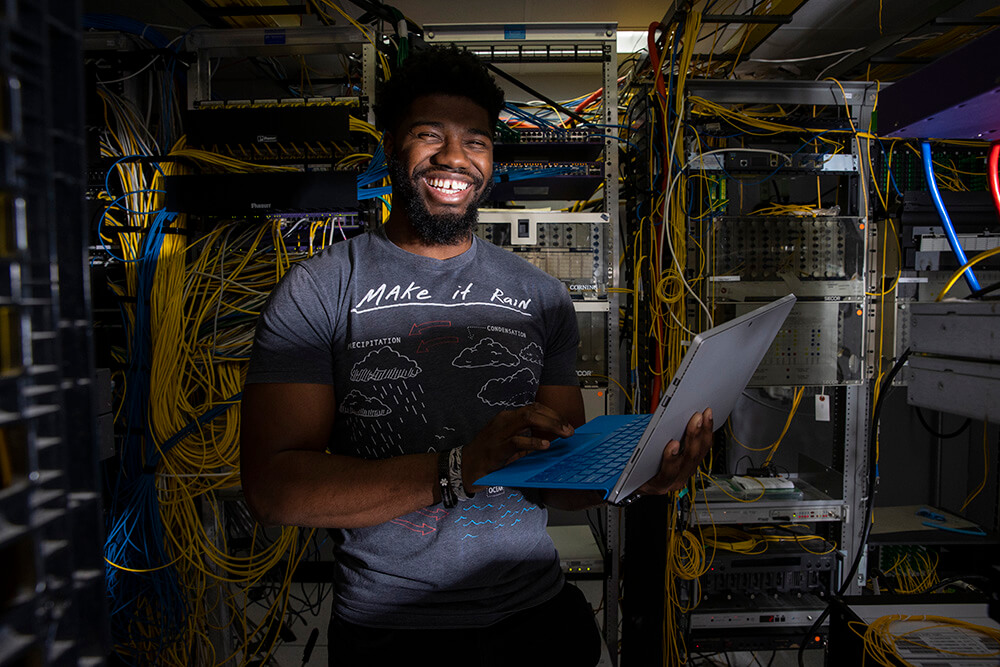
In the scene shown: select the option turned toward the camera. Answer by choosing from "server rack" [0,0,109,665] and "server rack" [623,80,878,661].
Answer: "server rack" [623,80,878,661]

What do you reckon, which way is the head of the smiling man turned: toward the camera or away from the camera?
toward the camera

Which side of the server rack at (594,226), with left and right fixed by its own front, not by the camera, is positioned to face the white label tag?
left

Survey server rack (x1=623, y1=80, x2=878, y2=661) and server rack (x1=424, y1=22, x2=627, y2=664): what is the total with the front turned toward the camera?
2

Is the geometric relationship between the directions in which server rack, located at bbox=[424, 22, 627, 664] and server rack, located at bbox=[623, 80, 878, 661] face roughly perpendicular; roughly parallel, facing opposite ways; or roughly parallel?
roughly parallel

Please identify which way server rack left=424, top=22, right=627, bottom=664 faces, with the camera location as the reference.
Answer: facing the viewer

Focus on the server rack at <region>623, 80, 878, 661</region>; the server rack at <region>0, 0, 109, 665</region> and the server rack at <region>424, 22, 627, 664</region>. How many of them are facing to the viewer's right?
1

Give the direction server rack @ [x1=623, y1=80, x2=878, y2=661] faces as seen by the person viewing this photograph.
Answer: facing the viewer

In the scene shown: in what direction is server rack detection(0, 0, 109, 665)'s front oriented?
to the viewer's right

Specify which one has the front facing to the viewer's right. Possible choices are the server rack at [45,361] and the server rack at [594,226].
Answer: the server rack at [45,361]
